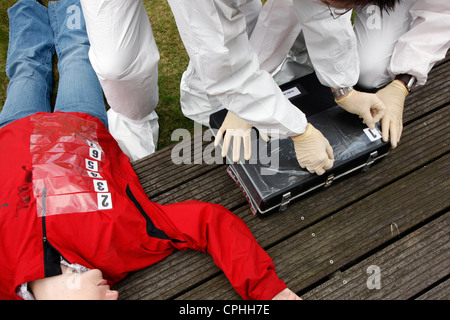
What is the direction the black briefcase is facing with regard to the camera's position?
facing the viewer and to the right of the viewer
